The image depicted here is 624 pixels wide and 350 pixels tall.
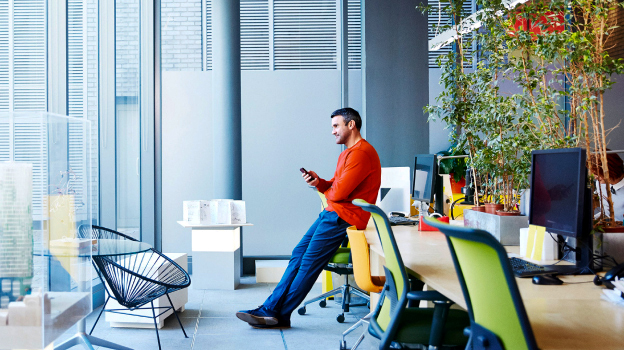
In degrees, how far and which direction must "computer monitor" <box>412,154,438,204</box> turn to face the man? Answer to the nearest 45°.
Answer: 0° — it already faces them

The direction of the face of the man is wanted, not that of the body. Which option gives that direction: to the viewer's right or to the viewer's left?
to the viewer's left

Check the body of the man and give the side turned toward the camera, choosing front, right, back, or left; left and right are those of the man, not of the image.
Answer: left
